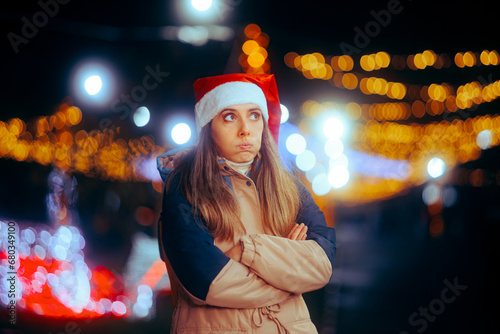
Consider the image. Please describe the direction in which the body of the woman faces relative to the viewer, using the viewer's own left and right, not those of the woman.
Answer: facing the viewer and to the right of the viewer
